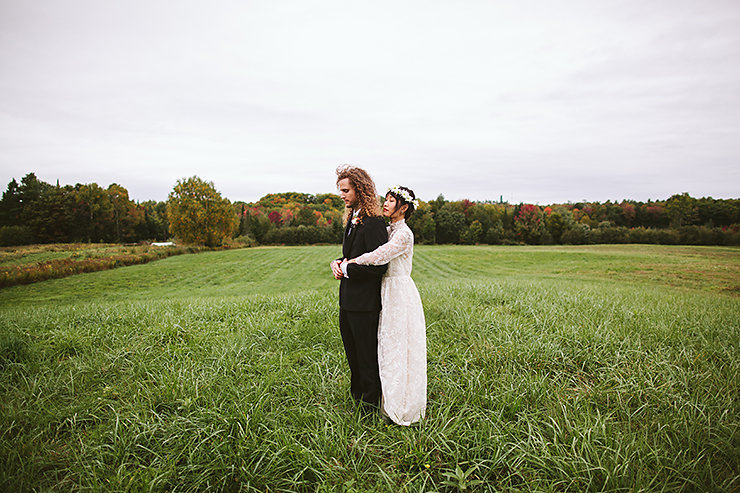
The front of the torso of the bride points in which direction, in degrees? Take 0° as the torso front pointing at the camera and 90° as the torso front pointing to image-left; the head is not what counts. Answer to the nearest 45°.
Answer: approximately 90°

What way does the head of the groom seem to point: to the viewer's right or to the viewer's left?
to the viewer's left

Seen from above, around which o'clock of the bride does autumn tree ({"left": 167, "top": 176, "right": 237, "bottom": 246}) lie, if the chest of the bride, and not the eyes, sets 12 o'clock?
The autumn tree is roughly at 2 o'clock from the bride.

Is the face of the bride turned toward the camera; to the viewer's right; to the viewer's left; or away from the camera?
to the viewer's left
